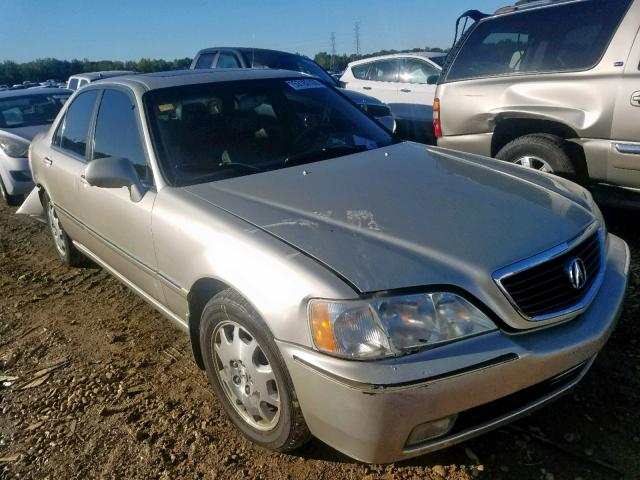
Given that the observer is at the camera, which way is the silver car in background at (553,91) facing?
facing to the right of the viewer

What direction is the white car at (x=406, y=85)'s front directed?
to the viewer's right

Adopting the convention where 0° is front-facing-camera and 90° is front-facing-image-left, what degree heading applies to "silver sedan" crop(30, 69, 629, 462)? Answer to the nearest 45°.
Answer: approximately 315°

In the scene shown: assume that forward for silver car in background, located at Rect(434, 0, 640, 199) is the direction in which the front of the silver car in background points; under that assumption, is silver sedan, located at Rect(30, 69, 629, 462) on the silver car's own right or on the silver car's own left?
on the silver car's own right

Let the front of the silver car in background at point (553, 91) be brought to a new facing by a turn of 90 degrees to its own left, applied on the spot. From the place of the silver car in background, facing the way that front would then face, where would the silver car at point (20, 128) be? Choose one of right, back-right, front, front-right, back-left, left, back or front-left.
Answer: left

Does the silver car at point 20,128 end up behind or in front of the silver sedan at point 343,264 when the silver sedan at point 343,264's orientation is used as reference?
behind

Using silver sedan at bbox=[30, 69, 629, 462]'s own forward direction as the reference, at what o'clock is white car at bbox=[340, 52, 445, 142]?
The white car is roughly at 8 o'clock from the silver sedan.

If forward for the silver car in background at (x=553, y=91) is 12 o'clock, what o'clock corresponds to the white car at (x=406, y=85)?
The white car is roughly at 8 o'clock from the silver car in background.

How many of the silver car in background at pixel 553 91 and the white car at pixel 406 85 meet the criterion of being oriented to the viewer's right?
2
